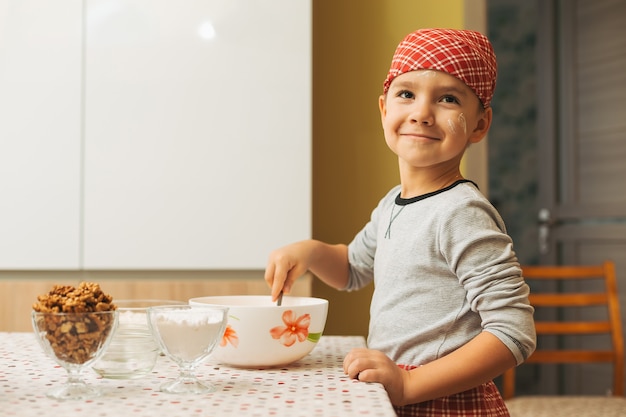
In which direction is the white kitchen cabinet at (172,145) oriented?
toward the camera

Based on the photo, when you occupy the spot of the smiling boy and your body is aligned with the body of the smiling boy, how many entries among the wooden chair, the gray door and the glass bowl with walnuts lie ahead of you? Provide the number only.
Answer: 1

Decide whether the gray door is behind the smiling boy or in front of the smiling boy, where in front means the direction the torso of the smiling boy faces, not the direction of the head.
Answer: behind

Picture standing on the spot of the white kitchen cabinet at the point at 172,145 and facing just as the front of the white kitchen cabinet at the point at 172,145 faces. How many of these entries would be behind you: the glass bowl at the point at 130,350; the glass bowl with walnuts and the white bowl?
0

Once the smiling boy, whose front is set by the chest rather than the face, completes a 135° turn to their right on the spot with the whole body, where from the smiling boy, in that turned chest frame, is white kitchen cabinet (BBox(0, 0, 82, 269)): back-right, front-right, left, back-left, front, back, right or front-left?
front-left

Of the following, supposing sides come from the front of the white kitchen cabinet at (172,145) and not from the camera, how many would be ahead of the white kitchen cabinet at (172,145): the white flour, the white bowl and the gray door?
2

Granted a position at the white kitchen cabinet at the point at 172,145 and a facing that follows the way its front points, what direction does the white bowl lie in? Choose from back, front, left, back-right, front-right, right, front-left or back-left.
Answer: front

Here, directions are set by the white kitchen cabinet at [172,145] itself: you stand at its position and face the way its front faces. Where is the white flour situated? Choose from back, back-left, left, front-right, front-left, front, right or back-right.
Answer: front

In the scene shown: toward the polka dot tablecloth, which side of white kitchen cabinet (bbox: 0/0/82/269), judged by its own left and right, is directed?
front

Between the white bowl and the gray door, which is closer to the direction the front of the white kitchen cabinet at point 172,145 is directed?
the white bowl

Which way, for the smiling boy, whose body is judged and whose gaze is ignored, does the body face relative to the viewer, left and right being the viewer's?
facing the viewer and to the left of the viewer

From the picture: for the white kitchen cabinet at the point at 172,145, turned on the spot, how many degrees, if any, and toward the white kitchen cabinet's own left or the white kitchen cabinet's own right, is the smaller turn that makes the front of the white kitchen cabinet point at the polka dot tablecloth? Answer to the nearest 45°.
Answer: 0° — it already faces it

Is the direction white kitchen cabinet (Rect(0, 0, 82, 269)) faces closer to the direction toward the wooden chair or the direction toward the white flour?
the white flour

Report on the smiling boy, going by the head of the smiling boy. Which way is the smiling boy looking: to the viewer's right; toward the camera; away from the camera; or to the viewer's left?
toward the camera

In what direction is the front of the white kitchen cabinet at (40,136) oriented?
toward the camera

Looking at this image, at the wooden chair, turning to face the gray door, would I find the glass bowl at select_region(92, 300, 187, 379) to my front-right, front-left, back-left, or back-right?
back-left
